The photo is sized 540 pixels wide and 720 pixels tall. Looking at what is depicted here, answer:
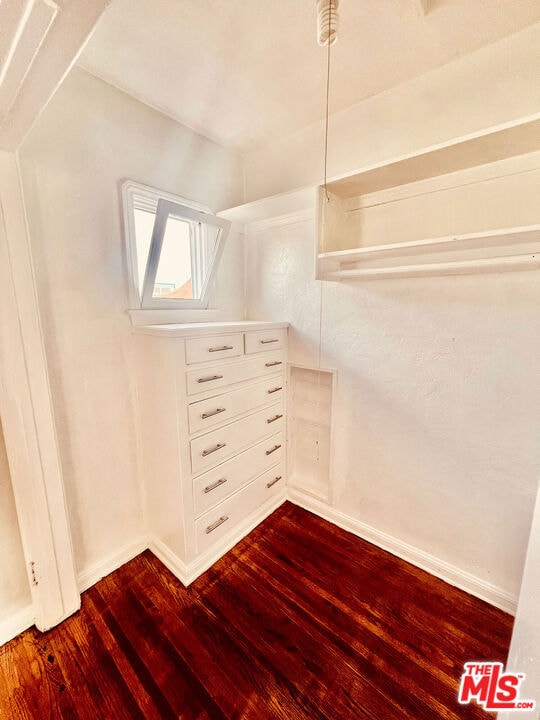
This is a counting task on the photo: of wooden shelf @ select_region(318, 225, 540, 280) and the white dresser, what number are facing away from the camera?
0

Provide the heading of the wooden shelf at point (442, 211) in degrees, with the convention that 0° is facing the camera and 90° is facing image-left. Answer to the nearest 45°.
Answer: approximately 45°

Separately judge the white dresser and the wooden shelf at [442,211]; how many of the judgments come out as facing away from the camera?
0

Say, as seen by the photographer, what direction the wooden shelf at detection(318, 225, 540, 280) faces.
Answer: facing the viewer and to the left of the viewer
